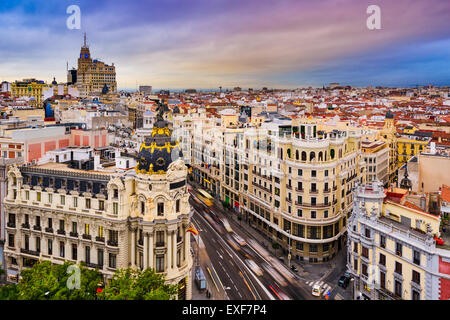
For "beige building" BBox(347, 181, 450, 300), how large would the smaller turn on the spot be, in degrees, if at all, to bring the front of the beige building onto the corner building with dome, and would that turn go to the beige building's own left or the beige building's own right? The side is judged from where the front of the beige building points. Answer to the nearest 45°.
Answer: approximately 45° to the beige building's own right

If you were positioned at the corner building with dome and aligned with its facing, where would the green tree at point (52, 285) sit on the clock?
The green tree is roughly at 2 o'clock from the corner building with dome.

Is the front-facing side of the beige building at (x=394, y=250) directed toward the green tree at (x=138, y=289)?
yes

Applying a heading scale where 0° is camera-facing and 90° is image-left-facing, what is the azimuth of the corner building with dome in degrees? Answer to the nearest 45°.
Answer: approximately 315°

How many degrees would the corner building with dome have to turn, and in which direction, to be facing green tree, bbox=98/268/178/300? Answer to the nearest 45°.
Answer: approximately 45° to its right

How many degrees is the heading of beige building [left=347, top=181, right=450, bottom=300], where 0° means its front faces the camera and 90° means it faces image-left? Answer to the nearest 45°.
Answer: approximately 45°
